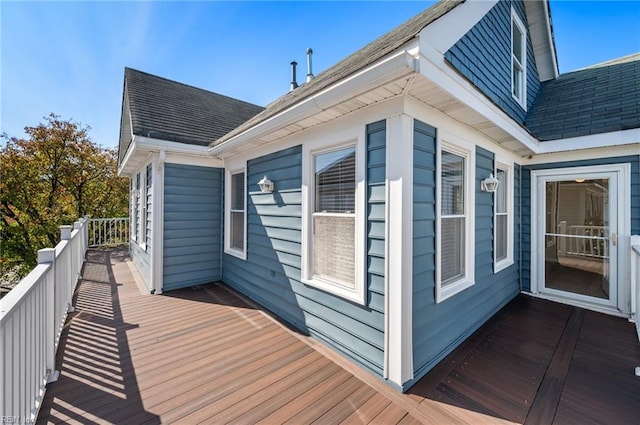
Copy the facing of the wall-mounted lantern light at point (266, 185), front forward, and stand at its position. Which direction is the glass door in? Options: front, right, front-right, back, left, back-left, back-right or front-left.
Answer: back-left

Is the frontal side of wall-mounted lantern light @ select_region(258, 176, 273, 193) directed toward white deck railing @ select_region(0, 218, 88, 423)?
yes

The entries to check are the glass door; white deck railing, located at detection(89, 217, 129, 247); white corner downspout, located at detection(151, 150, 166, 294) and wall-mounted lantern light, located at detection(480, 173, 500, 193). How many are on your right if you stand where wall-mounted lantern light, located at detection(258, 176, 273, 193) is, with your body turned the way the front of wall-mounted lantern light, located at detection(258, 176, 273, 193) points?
2

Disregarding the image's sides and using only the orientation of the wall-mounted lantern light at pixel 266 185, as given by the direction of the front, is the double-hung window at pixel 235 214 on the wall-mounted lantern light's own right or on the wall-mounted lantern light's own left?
on the wall-mounted lantern light's own right

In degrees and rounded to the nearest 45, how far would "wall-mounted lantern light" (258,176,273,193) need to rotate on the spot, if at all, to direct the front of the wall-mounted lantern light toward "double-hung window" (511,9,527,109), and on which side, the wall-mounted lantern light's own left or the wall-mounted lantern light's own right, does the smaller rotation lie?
approximately 135° to the wall-mounted lantern light's own left

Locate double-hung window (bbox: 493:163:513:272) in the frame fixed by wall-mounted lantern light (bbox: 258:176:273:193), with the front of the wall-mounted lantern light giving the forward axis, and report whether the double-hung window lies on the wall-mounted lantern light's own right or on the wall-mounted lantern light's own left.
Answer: on the wall-mounted lantern light's own left

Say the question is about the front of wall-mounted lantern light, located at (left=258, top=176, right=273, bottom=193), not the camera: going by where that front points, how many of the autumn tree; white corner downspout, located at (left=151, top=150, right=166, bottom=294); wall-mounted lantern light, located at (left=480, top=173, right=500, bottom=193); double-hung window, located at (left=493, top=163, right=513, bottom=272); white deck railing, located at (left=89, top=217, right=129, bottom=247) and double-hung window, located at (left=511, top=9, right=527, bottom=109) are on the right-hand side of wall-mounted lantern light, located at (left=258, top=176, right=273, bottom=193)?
3

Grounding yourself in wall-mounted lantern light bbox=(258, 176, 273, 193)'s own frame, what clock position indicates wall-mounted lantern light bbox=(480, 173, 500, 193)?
wall-mounted lantern light bbox=(480, 173, 500, 193) is roughly at 8 o'clock from wall-mounted lantern light bbox=(258, 176, 273, 193).

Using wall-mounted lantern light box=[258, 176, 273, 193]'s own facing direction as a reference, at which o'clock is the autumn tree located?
The autumn tree is roughly at 3 o'clock from the wall-mounted lantern light.

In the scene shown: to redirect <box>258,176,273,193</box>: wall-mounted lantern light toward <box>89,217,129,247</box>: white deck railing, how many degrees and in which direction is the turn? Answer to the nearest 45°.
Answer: approximately 90° to its right

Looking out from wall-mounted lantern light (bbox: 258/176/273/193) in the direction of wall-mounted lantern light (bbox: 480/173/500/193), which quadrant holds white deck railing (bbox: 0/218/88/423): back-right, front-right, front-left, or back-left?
back-right

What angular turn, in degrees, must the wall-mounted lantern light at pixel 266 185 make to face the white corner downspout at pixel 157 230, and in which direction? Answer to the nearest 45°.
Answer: approximately 90° to its right

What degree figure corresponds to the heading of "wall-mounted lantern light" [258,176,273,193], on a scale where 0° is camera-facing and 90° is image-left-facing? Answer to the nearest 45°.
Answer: approximately 45°
